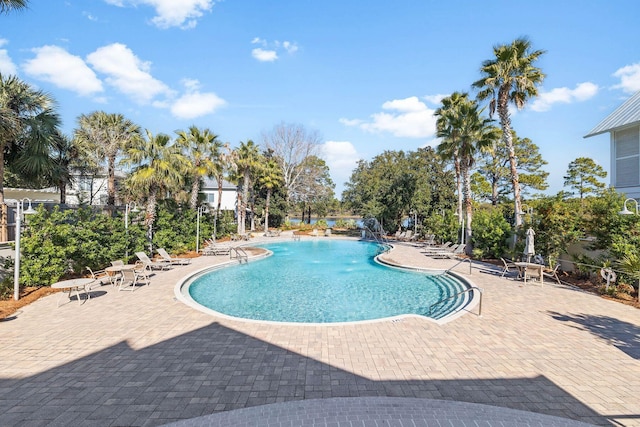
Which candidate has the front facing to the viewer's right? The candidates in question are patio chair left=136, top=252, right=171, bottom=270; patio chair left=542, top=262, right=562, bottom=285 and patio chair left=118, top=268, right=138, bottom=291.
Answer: patio chair left=136, top=252, right=171, bottom=270

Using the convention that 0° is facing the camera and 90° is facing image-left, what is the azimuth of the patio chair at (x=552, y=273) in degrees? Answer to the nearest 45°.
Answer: approximately 90°

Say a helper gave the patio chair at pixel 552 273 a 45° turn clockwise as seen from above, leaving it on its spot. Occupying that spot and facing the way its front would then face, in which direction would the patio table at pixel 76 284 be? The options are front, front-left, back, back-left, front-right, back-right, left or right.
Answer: left

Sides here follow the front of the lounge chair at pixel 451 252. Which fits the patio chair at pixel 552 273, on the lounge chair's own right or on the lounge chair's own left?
on the lounge chair's own left

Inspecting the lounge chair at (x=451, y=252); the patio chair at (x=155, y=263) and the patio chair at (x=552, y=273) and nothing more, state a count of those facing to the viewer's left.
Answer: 2

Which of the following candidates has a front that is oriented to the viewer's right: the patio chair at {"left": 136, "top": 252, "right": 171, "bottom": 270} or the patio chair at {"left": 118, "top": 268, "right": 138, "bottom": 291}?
the patio chair at {"left": 136, "top": 252, "right": 171, "bottom": 270}

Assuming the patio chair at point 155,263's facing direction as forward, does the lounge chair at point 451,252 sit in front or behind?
in front

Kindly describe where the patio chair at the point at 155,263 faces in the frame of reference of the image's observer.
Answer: facing to the right of the viewer

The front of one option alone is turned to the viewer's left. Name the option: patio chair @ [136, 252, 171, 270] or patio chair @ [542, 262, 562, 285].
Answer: patio chair @ [542, 262, 562, 285]

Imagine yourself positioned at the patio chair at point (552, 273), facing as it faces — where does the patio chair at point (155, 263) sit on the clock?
the patio chair at point (155, 263) is roughly at 11 o'clock from the patio chair at point (552, 273).

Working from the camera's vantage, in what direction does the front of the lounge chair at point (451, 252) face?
facing to the left of the viewer

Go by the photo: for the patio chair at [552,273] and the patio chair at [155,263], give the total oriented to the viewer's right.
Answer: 1

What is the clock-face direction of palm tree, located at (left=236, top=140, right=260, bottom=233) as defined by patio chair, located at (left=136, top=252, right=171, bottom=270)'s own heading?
The palm tree is roughly at 10 o'clock from the patio chair.
